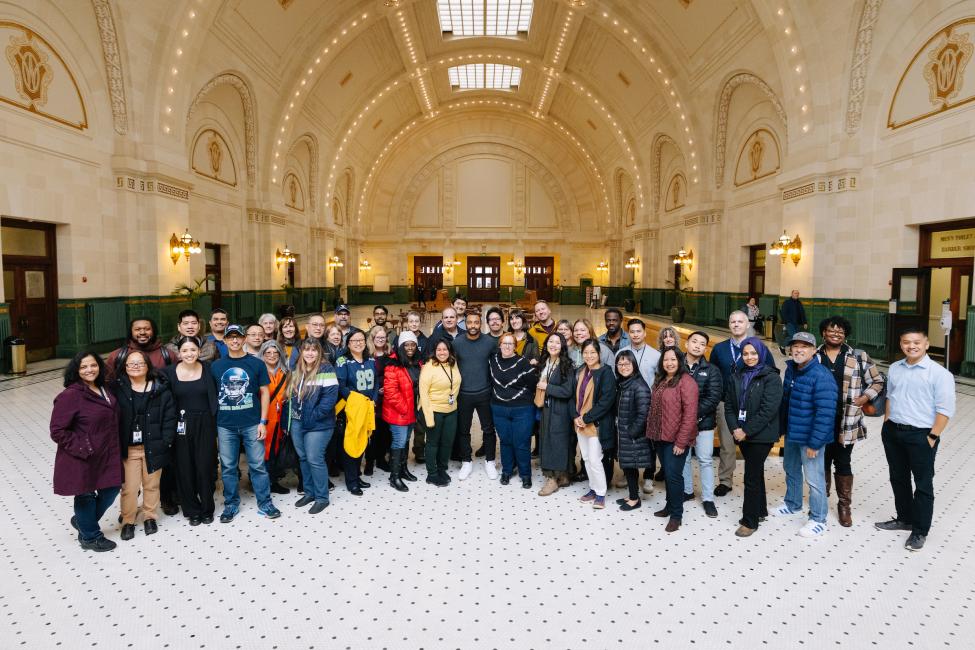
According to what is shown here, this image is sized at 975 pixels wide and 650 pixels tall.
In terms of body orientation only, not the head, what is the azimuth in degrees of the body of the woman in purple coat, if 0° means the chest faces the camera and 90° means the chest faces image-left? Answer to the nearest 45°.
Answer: approximately 315°

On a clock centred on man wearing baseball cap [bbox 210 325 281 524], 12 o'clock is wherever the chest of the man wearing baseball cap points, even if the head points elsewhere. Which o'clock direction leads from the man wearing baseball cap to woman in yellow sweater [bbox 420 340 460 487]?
The woman in yellow sweater is roughly at 9 o'clock from the man wearing baseball cap.

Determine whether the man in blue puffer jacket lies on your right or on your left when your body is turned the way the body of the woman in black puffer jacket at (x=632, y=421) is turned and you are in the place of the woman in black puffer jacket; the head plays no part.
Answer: on your left

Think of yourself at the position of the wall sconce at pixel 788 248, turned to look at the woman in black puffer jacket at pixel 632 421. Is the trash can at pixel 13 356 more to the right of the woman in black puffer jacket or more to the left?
right

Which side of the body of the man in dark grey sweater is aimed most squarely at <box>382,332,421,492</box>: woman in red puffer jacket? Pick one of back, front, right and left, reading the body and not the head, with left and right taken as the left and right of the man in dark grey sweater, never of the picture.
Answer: right

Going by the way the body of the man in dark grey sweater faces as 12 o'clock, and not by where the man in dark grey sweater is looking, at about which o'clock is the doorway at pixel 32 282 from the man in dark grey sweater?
The doorway is roughly at 4 o'clock from the man in dark grey sweater.

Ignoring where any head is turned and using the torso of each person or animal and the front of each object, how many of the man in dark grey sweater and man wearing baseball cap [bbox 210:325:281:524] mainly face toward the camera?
2
